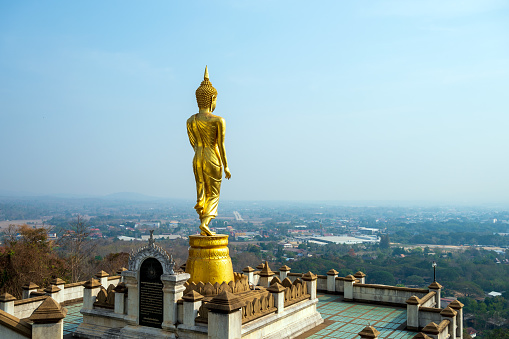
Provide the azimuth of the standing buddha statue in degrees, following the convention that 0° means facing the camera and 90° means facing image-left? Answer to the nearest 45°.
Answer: approximately 225°
